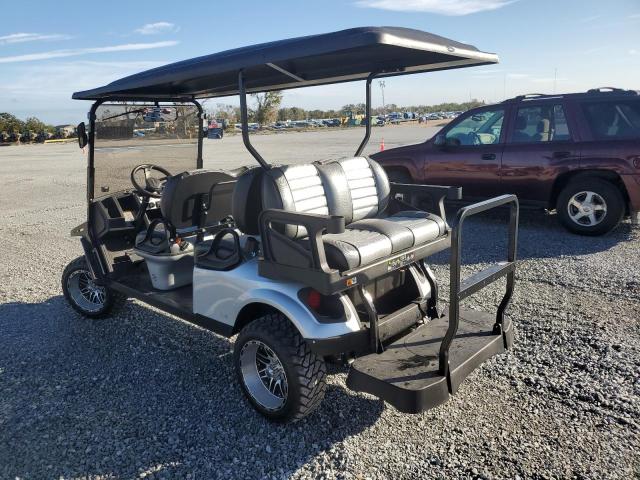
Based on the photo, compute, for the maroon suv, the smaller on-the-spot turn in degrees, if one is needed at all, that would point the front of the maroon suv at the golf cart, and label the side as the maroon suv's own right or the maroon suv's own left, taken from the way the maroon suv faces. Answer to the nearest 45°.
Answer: approximately 90° to the maroon suv's own left

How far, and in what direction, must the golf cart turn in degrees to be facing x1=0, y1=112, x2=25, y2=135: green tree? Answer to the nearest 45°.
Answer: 0° — it already faces it

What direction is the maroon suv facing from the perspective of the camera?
to the viewer's left

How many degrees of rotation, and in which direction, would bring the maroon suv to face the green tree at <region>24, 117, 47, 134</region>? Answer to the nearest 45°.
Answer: approximately 45° to its right

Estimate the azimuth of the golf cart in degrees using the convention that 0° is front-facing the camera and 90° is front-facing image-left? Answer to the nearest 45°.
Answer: approximately 135°

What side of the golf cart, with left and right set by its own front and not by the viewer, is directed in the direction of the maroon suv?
right
